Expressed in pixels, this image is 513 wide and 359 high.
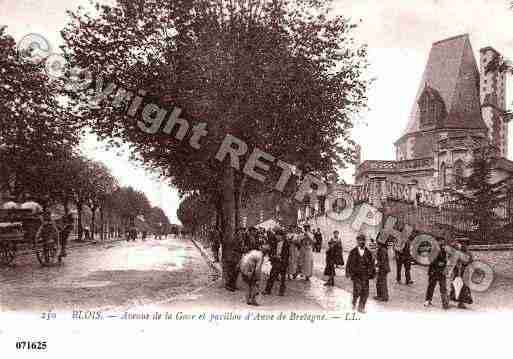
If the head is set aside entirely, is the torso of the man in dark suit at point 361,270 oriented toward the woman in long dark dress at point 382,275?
no

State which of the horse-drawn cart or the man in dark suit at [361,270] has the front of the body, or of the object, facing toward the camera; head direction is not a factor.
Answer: the man in dark suit

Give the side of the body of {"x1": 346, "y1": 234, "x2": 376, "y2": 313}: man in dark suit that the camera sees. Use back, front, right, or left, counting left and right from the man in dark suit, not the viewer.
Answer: front

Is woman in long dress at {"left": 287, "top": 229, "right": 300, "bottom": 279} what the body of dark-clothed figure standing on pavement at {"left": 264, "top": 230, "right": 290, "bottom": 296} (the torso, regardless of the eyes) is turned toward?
no

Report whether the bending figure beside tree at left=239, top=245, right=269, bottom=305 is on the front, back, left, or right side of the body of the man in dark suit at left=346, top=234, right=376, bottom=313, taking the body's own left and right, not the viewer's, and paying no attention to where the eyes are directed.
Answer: right

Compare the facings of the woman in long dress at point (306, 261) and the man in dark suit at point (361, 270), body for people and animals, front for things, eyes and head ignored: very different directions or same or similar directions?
same or similar directions

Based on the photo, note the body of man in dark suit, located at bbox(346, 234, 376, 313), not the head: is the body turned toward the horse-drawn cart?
no

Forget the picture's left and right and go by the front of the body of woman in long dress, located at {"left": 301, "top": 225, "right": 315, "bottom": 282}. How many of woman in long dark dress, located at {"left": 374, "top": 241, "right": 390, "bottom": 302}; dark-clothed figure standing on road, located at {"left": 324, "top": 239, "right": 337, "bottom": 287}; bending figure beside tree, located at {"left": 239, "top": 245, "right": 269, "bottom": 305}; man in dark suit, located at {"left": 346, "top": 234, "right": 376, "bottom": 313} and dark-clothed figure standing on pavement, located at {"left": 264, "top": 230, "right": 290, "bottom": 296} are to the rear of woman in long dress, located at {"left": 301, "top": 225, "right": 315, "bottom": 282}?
0

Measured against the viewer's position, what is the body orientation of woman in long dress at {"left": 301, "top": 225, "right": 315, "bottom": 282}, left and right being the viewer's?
facing the viewer

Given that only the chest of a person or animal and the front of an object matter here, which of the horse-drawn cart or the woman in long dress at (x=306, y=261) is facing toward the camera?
the woman in long dress
